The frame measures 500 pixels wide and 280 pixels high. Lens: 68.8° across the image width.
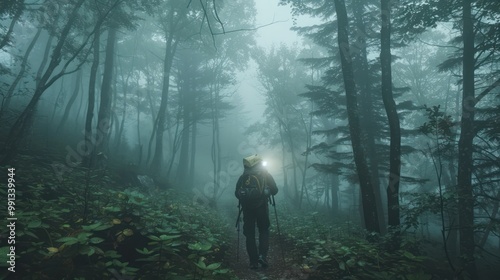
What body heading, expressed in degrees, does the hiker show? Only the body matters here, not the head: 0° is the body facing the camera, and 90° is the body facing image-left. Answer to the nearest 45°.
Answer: approximately 180°

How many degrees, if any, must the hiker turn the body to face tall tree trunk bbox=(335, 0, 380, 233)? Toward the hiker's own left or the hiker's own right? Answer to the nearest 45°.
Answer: approximately 45° to the hiker's own right

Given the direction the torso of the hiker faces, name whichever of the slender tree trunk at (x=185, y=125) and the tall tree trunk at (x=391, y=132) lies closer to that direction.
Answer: the slender tree trunk

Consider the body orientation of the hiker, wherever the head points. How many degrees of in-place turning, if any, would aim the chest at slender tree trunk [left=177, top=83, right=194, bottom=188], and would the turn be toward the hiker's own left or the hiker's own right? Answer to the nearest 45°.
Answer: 0° — they already face it

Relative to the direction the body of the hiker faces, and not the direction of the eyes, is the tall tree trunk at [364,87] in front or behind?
in front
